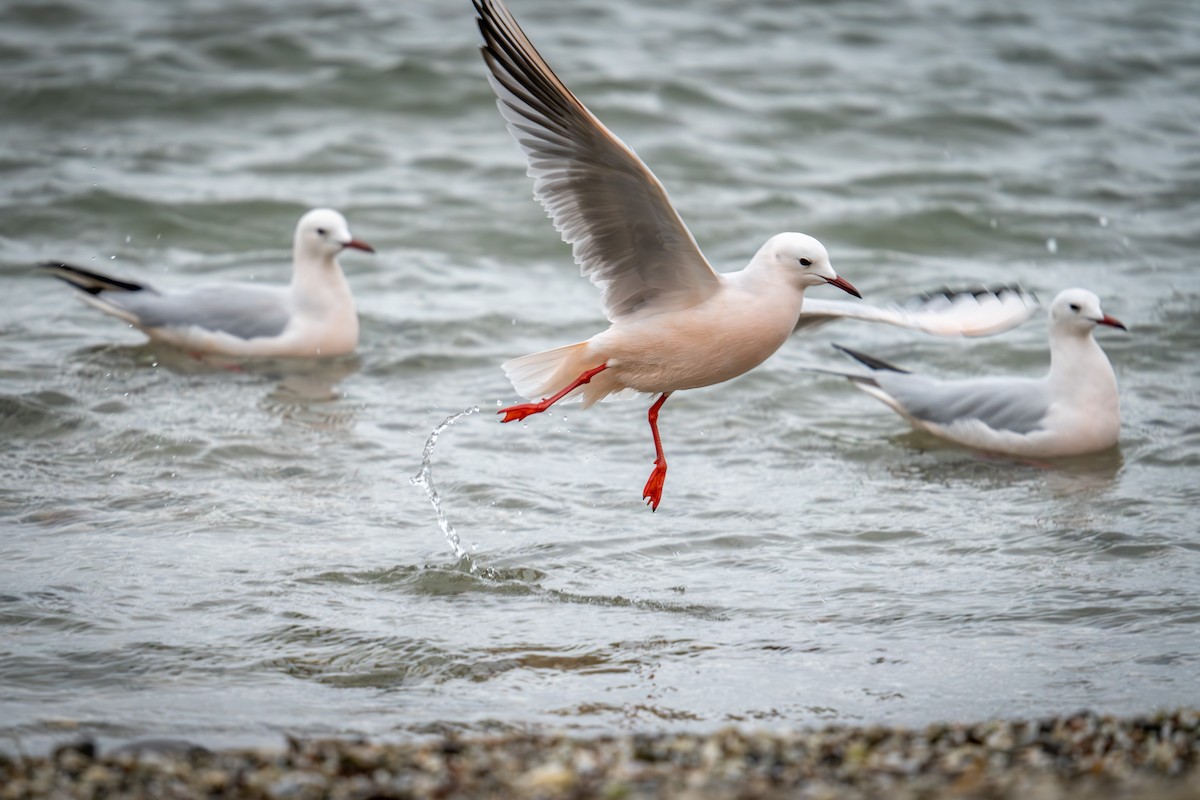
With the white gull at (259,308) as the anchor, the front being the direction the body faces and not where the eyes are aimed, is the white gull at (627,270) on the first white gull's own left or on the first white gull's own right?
on the first white gull's own right

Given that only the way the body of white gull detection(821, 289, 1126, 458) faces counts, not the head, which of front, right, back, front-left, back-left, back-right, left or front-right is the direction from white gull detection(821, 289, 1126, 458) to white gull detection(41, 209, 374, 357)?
back

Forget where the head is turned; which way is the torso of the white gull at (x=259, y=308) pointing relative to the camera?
to the viewer's right

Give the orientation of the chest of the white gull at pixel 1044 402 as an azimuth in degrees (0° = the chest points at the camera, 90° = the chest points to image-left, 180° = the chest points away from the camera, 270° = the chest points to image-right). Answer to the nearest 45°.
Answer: approximately 270°

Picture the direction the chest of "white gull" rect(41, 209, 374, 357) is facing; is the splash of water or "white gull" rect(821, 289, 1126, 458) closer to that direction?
the white gull

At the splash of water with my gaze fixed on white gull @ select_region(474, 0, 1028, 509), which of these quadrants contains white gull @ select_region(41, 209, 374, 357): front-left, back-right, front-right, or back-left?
back-left

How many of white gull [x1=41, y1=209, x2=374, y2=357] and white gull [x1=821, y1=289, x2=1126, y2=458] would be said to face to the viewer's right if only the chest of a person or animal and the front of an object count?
2

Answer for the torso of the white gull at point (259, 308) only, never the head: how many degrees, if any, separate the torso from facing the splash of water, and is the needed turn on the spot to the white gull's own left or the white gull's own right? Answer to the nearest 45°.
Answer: approximately 90° to the white gull's own right

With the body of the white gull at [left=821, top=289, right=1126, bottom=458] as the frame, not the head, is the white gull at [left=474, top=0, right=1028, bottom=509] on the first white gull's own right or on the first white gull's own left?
on the first white gull's own right
